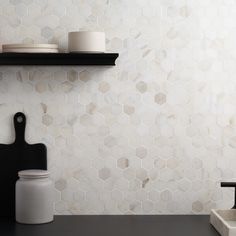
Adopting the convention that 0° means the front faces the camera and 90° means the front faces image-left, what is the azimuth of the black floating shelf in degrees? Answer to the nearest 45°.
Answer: approximately 0°
